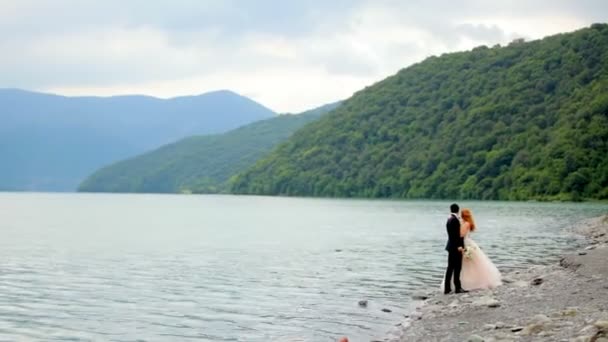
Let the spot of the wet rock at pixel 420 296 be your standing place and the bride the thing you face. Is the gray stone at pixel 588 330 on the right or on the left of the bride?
right

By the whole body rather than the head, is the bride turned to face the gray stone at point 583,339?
no

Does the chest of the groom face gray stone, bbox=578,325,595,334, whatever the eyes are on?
no

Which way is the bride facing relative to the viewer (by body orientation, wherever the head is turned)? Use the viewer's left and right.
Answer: facing to the left of the viewer

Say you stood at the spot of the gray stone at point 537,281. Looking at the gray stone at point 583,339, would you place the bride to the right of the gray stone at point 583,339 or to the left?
right

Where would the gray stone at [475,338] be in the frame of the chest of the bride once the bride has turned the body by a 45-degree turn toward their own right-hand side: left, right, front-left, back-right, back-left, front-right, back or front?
back-left

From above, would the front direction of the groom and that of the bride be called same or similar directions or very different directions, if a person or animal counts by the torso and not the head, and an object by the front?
very different directions

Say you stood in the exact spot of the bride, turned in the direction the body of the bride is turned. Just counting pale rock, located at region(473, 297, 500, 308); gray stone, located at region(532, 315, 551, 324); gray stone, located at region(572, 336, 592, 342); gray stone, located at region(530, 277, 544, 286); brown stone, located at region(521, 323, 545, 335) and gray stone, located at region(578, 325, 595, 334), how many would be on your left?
5

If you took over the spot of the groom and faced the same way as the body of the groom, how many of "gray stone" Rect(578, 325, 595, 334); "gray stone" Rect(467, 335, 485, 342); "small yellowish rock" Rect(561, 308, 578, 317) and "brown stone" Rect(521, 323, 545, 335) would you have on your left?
0

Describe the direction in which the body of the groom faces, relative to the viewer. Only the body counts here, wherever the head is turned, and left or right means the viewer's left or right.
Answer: facing to the right of the viewer

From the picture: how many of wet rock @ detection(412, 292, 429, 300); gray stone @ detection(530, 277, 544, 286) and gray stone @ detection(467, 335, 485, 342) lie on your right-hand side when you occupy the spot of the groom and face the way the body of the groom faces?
1
